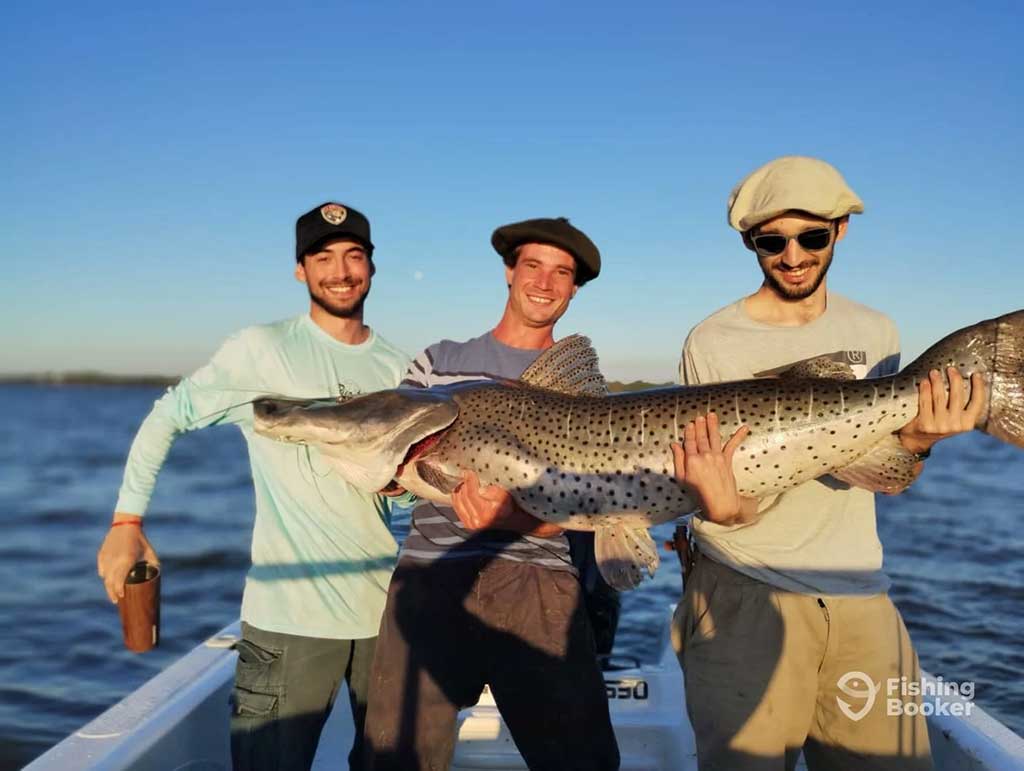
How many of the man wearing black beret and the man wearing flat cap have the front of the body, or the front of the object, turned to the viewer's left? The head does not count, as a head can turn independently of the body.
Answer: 0

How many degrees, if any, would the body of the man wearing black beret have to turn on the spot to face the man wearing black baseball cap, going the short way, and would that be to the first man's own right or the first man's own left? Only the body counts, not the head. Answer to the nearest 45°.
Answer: approximately 135° to the first man's own right

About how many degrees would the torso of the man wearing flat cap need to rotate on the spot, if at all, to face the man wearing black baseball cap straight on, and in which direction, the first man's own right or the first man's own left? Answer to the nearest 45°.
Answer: approximately 90° to the first man's own right

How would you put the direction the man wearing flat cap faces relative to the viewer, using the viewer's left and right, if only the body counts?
facing the viewer

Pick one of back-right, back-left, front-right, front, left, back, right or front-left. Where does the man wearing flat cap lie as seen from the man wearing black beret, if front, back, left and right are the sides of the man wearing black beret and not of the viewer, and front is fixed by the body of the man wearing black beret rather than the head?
left

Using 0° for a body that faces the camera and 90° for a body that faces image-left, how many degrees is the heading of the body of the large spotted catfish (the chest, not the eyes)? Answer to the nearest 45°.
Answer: approximately 90°

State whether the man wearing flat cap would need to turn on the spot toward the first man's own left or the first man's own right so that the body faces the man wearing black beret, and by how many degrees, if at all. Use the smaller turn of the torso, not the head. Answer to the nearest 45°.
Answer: approximately 90° to the first man's own right

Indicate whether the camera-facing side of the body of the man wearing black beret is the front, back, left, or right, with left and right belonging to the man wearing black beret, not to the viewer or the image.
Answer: front
